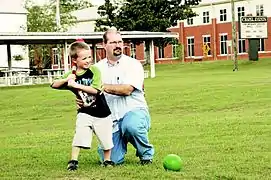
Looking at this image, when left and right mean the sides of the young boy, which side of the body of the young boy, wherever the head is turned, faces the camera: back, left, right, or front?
front

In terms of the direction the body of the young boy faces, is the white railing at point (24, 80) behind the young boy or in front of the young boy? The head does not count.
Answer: behind

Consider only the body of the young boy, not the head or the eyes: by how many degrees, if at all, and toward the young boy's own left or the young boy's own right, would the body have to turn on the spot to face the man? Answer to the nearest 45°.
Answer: approximately 135° to the young boy's own left

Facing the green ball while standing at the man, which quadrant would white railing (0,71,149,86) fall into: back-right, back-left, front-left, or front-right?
back-left

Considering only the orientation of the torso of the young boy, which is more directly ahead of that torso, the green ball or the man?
the green ball

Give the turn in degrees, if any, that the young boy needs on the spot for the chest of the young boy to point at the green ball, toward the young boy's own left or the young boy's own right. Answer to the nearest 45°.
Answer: approximately 45° to the young boy's own left
